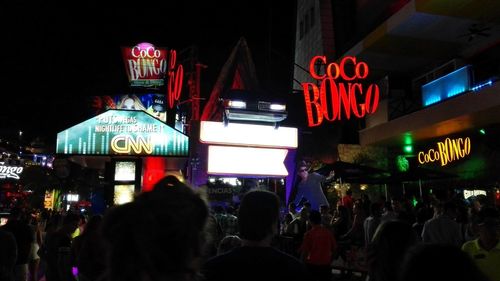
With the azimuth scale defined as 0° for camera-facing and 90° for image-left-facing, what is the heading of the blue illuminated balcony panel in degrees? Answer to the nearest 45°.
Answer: approximately 45°

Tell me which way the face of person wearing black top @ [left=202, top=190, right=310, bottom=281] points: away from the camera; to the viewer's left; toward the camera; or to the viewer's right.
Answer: away from the camera

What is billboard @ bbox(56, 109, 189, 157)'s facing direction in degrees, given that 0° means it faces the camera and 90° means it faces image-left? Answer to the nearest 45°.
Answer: approximately 0°

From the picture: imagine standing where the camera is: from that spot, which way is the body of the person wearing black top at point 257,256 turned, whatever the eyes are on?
away from the camera

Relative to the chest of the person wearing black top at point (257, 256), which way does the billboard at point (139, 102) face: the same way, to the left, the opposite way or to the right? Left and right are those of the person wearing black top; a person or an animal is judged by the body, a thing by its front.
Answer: the opposite way
